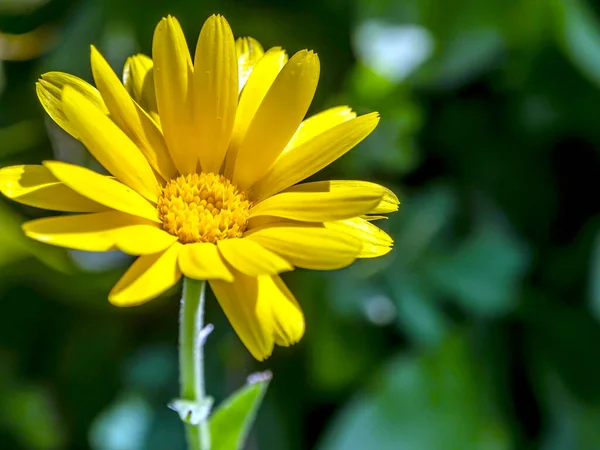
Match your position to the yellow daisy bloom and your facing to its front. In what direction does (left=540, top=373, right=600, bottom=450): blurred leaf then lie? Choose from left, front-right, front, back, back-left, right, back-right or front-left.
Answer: back-left

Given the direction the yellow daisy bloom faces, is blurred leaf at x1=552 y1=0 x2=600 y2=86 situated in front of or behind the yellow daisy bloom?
behind

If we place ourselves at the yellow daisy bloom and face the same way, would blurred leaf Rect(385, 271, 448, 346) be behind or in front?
behind

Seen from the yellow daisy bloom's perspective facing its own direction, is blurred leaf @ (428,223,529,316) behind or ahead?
behind

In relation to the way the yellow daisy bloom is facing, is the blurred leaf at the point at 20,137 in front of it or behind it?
behind

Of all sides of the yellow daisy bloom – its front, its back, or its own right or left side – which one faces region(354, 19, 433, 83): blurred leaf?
back

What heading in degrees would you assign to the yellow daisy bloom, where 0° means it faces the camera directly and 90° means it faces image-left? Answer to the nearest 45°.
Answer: approximately 0°
